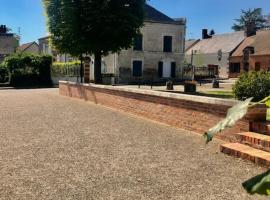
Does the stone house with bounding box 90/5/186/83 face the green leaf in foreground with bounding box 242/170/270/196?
yes

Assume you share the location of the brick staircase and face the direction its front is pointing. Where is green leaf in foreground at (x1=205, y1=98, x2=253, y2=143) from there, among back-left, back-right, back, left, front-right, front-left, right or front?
front-left

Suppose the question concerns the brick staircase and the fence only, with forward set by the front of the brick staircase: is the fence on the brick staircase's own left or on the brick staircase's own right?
on the brick staircase's own right

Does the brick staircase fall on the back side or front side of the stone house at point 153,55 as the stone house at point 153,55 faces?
on the front side

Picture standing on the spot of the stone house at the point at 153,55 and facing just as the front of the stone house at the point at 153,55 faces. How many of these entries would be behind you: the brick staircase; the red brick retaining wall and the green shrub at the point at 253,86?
0

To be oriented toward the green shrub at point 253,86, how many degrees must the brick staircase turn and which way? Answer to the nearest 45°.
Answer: approximately 135° to its right

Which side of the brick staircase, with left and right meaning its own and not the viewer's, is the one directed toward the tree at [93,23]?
right

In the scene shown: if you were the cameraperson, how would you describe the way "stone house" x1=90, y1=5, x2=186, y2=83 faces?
facing the viewer

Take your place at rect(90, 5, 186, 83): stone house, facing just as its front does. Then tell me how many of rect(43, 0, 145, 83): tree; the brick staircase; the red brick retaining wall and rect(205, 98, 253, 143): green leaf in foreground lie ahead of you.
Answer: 4

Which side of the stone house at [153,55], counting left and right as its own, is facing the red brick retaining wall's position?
front

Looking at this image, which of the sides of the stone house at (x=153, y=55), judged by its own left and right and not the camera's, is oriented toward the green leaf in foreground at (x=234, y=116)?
front

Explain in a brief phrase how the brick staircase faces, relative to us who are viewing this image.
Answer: facing the viewer and to the left of the viewer

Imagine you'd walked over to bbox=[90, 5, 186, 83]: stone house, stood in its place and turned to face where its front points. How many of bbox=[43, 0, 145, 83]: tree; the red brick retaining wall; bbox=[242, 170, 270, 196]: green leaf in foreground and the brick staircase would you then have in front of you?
4

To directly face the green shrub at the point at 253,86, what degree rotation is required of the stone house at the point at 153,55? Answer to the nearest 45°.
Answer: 0° — it already faces it

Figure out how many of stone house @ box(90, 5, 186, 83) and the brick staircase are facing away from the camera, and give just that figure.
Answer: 0
